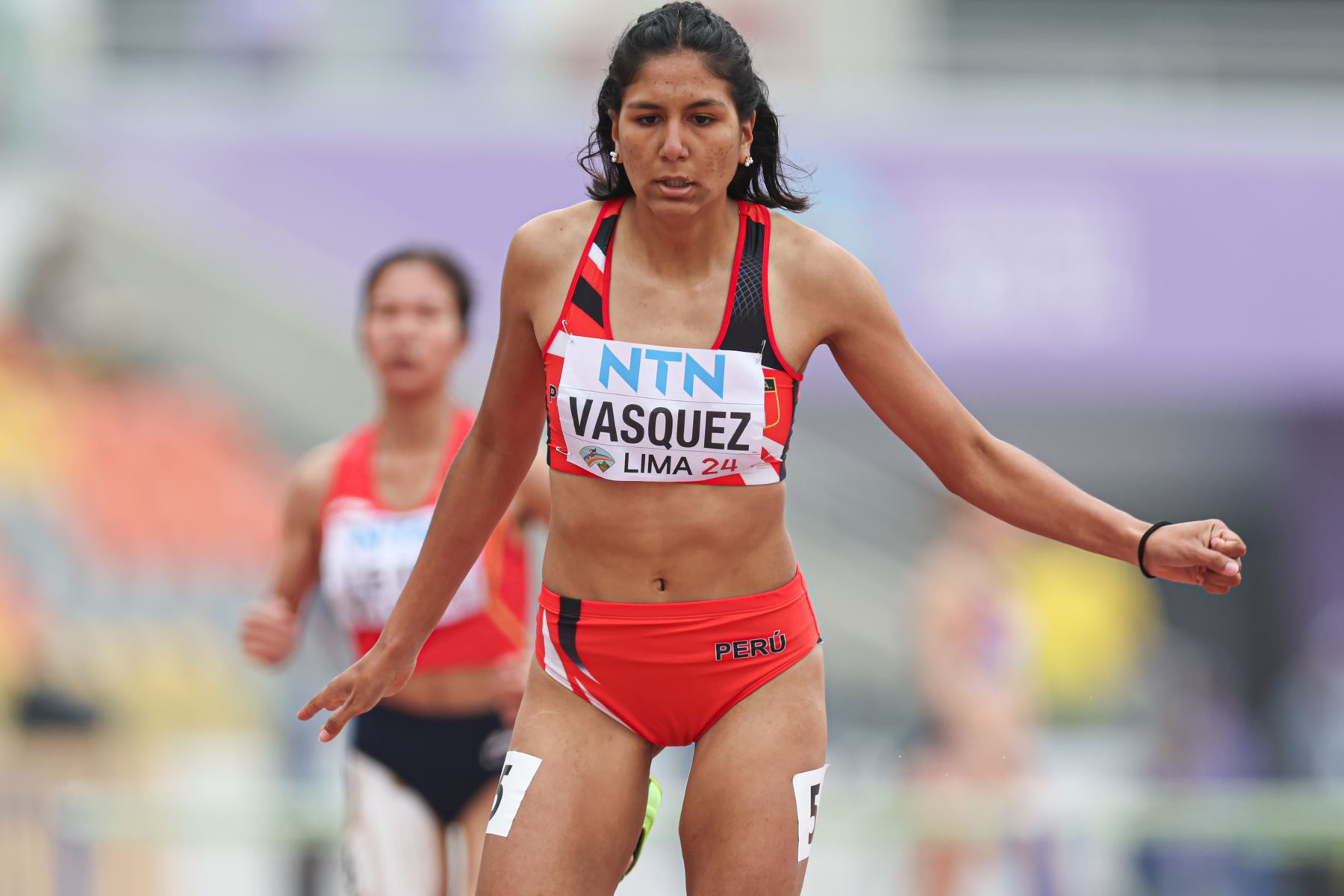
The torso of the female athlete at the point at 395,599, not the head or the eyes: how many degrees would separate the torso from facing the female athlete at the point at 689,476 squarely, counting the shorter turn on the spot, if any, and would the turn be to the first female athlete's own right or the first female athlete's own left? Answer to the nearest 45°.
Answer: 0° — they already face them

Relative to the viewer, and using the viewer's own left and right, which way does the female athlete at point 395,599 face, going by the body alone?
facing the viewer

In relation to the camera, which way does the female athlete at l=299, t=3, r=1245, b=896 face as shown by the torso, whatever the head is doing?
toward the camera

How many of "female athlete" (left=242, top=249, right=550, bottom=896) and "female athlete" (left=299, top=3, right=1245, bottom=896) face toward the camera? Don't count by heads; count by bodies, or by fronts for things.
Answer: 2

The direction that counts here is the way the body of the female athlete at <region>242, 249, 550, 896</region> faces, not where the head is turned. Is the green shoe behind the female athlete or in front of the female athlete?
in front

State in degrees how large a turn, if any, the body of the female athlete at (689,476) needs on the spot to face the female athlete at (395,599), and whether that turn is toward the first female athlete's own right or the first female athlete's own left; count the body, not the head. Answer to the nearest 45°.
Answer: approximately 135° to the first female athlete's own right
